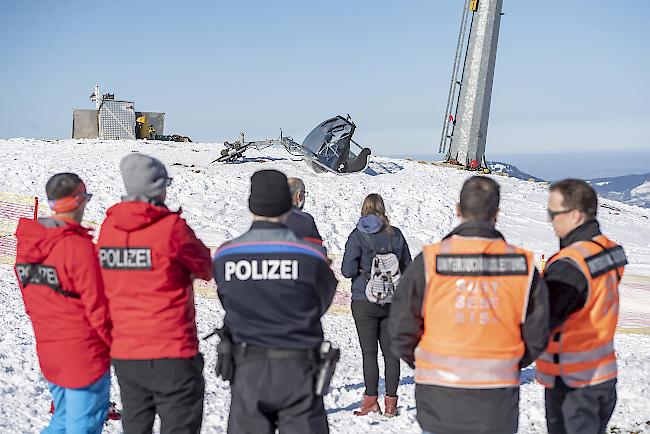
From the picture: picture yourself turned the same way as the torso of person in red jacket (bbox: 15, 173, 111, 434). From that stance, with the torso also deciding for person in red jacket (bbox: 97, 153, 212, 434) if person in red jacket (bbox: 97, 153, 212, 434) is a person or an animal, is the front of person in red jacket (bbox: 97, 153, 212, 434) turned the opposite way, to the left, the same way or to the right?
the same way

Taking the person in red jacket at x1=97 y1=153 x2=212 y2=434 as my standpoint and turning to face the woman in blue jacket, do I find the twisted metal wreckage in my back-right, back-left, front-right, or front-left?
front-left

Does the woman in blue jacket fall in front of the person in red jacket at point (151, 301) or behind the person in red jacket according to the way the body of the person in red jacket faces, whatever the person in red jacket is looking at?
in front

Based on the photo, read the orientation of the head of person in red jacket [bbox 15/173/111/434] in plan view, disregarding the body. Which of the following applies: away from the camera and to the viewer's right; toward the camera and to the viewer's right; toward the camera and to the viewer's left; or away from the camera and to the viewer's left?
away from the camera and to the viewer's right

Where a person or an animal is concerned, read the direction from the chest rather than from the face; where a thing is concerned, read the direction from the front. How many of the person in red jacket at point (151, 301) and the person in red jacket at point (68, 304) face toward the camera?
0

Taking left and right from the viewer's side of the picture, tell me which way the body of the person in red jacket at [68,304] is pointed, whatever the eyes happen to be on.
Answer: facing away from the viewer and to the right of the viewer

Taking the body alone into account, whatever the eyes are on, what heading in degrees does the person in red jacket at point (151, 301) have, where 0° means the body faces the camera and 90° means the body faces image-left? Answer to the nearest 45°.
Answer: approximately 225°

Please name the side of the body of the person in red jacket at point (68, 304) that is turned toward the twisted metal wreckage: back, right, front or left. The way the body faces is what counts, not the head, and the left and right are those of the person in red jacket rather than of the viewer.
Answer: front

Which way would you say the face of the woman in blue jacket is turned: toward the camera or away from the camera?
away from the camera

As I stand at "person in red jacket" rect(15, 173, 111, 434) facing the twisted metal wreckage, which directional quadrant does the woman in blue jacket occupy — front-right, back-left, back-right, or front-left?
front-right

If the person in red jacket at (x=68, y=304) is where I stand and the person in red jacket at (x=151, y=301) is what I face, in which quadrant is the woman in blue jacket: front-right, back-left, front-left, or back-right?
front-left
